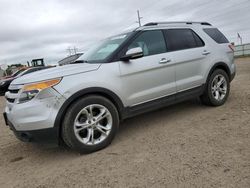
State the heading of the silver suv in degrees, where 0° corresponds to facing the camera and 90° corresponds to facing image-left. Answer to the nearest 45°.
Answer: approximately 45°
